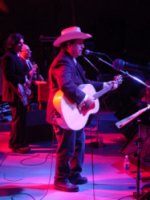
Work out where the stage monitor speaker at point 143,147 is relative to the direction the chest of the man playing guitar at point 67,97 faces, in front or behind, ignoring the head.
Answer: in front

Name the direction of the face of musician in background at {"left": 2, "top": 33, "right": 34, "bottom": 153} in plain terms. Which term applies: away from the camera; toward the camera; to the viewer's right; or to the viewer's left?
to the viewer's right

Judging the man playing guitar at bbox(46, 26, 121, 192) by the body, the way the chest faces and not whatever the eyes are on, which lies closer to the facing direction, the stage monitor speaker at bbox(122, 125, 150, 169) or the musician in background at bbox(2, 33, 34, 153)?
the stage monitor speaker

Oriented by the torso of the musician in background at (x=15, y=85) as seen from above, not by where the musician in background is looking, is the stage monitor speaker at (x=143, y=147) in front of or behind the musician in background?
in front
